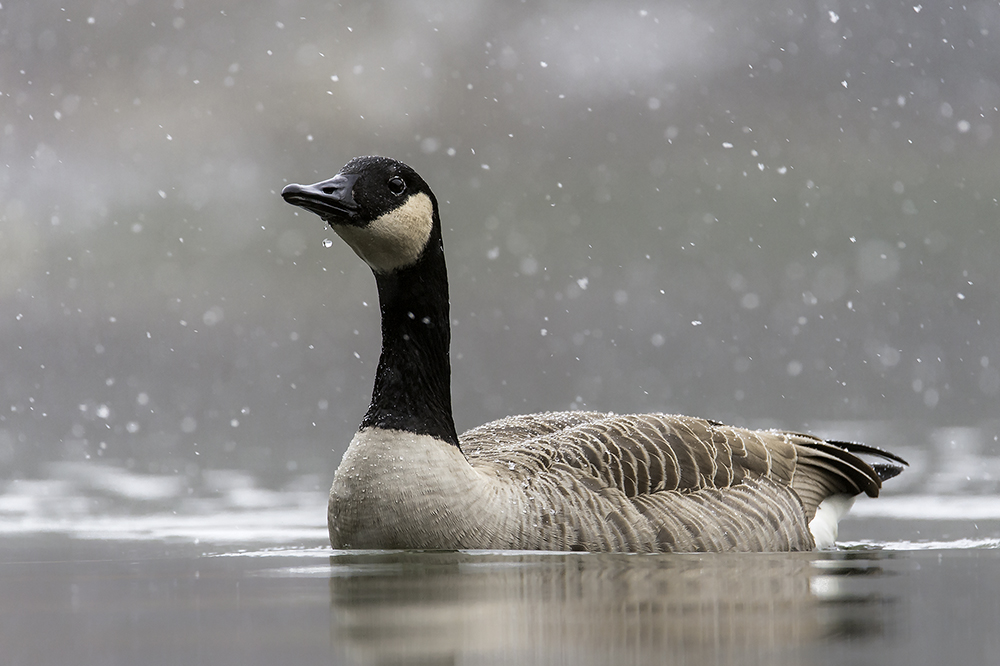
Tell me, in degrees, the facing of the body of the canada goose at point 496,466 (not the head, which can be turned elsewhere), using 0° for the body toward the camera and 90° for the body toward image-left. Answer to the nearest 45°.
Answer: approximately 90°
